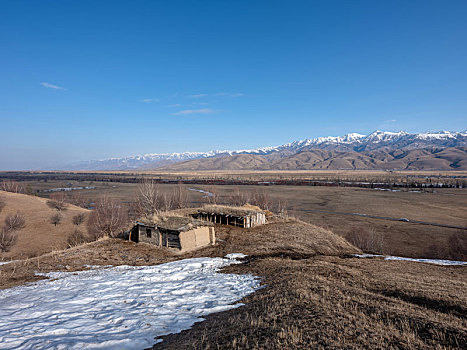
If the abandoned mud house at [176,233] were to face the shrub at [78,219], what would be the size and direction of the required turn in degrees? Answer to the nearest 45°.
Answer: approximately 90° to its right

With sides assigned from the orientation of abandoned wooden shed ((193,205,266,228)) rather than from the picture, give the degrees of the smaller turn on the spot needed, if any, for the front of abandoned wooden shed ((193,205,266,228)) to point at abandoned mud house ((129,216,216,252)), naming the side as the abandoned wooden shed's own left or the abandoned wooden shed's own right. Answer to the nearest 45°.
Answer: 0° — it already faces it

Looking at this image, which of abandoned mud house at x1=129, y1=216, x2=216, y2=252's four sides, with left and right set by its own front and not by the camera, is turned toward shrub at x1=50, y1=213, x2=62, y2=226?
right

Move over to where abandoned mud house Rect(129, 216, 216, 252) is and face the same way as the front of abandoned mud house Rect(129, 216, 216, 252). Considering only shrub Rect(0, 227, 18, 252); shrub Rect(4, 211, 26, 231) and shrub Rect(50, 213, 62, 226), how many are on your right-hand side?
3

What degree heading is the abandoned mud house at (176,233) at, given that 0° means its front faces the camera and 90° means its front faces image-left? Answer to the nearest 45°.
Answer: approximately 45°

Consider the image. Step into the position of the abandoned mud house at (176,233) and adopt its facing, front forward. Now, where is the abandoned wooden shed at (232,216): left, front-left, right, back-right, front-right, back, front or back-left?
back

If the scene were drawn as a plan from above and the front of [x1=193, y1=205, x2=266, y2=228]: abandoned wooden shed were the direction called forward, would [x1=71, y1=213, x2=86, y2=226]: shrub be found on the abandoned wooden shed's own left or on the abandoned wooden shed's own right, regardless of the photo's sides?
on the abandoned wooden shed's own right

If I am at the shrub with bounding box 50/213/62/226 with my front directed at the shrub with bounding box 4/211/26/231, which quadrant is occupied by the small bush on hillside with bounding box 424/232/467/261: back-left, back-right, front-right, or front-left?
back-left

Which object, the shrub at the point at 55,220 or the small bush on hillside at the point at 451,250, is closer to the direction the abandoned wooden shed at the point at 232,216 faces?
the shrub

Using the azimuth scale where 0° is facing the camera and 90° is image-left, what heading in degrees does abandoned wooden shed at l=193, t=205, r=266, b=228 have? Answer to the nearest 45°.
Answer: approximately 45°

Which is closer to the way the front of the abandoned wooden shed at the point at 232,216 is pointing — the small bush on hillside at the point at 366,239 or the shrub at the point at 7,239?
the shrub

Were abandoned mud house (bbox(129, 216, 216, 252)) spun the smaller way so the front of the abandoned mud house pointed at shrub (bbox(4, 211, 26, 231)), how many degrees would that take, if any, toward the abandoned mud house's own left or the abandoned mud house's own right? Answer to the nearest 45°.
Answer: approximately 90° to the abandoned mud house's own right
